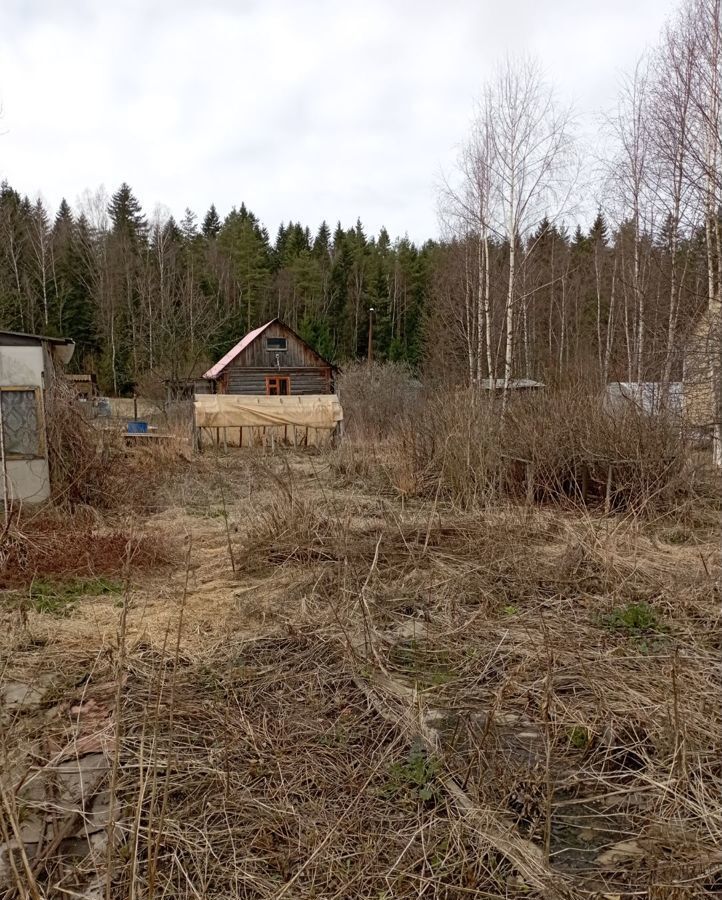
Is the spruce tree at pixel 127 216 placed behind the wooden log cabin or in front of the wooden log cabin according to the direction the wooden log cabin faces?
behind

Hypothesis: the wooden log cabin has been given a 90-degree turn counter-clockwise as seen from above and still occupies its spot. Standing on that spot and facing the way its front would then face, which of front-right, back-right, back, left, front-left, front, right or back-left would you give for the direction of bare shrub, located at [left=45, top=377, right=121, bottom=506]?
right

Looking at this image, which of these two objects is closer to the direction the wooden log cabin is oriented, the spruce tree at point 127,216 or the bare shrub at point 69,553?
the bare shrub

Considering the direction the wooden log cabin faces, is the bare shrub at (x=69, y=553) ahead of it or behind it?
ahead

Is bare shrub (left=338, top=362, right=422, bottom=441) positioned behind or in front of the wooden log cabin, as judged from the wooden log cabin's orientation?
in front

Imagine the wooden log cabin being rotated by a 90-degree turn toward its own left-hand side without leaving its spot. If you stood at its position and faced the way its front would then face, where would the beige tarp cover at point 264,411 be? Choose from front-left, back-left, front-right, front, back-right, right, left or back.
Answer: right

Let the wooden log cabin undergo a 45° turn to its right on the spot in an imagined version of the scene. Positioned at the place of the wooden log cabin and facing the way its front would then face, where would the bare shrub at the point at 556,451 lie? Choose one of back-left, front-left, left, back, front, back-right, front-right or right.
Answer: front-left

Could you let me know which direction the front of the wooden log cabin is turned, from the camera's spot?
facing the viewer

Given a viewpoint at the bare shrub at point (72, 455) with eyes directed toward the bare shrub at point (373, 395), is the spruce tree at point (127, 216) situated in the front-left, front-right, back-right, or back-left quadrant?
front-left
